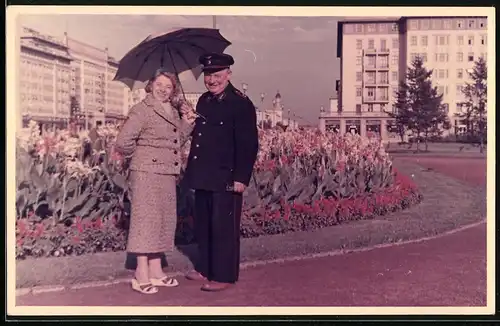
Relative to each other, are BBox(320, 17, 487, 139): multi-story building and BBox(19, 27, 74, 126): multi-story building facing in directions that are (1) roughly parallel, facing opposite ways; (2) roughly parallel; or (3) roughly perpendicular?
roughly perpendicular

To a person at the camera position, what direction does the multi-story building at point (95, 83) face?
facing the viewer and to the right of the viewer

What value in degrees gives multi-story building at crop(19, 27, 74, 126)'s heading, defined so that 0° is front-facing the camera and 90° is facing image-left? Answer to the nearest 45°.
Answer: approximately 315°

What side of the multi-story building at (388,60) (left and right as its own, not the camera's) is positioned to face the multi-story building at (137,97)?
right
